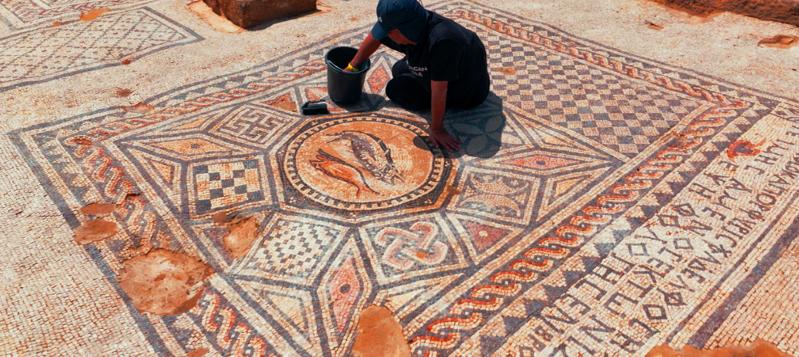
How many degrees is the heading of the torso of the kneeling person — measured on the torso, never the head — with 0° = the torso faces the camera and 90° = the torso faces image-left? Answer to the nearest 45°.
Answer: approximately 45°

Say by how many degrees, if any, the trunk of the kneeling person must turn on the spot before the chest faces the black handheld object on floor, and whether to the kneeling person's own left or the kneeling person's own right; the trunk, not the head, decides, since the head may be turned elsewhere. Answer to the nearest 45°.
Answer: approximately 45° to the kneeling person's own right

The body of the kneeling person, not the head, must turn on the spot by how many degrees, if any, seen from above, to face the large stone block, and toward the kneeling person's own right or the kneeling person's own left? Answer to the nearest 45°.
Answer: approximately 90° to the kneeling person's own right

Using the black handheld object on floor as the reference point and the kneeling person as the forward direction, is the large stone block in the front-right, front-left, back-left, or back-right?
back-left

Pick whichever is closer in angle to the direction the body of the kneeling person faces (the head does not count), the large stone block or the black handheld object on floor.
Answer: the black handheld object on floor
